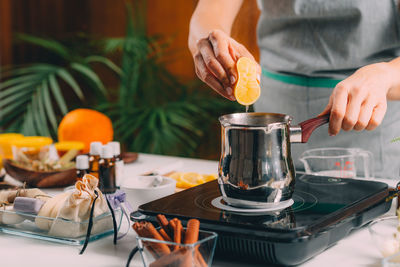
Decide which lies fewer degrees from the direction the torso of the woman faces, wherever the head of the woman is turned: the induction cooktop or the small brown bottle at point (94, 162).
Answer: the induction cooktop

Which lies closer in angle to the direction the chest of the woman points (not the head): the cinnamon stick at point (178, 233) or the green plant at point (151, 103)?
the cinnamon stick

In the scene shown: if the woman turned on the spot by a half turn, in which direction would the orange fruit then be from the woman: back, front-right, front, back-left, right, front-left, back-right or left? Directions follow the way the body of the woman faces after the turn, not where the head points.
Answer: left

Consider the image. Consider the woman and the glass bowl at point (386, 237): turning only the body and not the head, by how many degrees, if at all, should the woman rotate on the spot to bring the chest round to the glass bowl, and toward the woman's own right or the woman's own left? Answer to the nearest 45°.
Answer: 0° — they already face it

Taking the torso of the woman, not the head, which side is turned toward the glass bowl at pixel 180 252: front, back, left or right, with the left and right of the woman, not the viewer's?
front

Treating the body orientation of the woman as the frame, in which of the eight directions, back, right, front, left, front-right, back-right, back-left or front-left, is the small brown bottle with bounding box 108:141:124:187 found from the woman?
front-right

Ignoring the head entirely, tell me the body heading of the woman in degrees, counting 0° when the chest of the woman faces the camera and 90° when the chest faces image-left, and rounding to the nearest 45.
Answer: approximately 0°

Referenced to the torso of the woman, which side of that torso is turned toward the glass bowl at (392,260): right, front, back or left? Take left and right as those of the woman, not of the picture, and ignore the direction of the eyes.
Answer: front

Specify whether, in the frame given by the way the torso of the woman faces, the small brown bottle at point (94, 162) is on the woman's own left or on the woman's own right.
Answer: on the woman's own right

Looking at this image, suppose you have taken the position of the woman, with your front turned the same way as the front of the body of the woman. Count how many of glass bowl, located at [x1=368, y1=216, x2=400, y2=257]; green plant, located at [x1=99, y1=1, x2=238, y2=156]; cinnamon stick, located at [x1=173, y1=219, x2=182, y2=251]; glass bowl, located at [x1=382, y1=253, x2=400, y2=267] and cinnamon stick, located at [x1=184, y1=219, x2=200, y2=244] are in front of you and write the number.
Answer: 4
